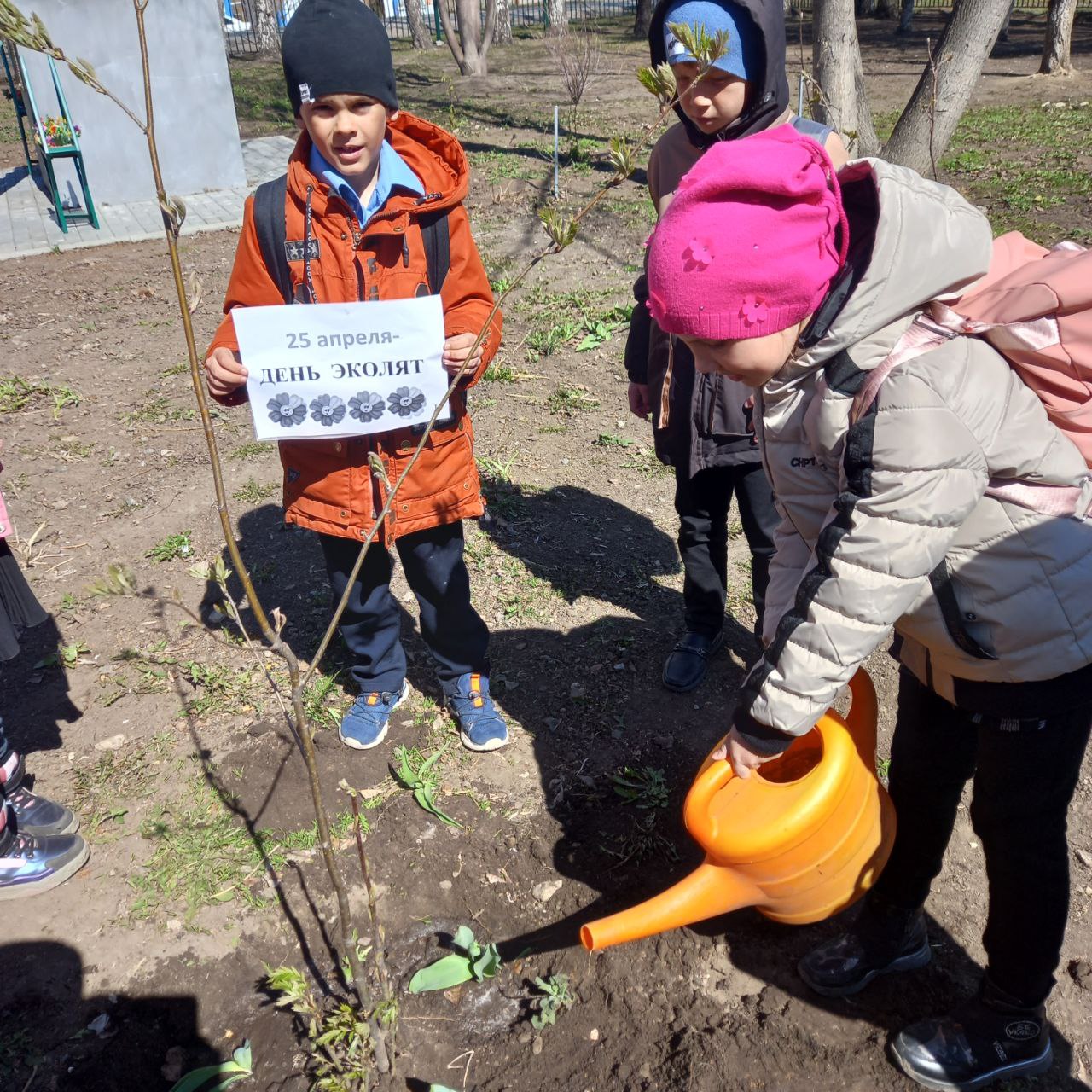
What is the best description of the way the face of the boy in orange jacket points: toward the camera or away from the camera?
toward the camera

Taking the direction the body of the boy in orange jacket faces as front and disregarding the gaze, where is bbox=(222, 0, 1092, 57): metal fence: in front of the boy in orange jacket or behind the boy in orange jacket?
behind

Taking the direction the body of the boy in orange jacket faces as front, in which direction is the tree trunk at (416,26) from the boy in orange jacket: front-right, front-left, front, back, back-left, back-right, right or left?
back

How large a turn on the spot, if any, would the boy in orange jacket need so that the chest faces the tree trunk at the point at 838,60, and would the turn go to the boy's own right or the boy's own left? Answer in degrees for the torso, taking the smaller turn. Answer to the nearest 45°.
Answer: approximately 135° to the boy's own left

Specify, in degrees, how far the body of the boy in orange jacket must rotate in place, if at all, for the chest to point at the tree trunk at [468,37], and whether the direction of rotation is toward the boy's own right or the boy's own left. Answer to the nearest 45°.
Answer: approximately 180°

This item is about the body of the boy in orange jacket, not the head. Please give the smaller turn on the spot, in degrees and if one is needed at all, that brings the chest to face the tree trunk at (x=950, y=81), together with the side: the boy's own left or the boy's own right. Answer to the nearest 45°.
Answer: approximately 135° to the boy's own left

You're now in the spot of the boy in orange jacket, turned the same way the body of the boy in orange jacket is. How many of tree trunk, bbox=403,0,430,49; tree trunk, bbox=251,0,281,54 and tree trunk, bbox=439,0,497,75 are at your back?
3

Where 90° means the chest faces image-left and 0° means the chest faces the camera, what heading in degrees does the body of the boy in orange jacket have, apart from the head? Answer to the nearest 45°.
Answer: approximately 0°

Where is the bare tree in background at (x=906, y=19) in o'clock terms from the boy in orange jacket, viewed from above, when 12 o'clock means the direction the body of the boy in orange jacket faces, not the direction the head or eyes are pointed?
The bare tree in background is roughly at 7 o'clock from the boy in orange jacket.
